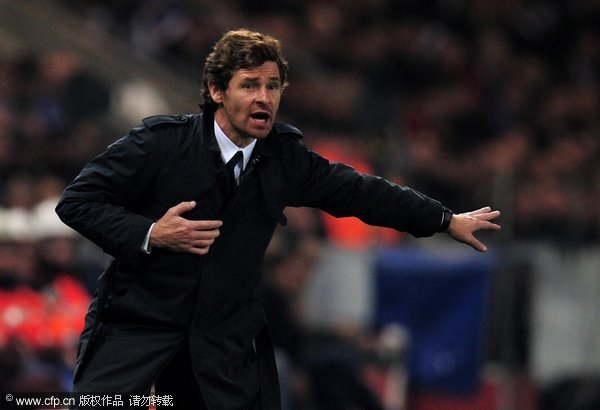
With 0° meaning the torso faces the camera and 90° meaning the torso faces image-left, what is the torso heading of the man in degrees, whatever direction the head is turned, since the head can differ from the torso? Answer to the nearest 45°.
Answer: approximately 315°

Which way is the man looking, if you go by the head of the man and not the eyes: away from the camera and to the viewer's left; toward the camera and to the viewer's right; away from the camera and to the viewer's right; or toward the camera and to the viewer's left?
toward the camera and to the viewer's right
